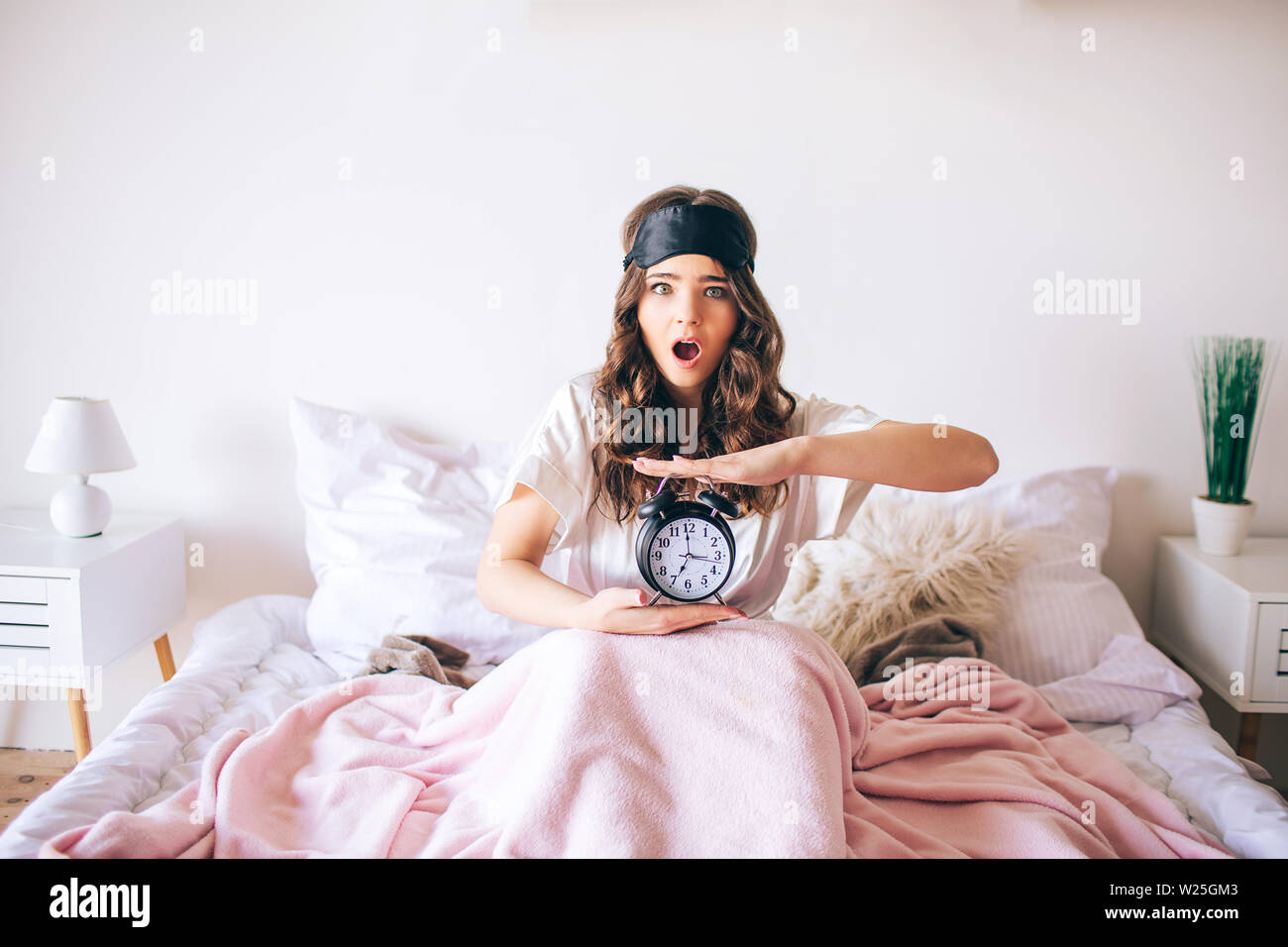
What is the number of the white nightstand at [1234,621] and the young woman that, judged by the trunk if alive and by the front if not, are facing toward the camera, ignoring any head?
2

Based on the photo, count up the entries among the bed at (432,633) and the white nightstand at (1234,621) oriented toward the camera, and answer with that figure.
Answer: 2

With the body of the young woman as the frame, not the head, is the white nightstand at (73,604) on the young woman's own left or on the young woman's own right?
on the young woman's own right

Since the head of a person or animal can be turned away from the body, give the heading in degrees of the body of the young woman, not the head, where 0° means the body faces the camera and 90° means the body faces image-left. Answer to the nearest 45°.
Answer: approximately 0°
